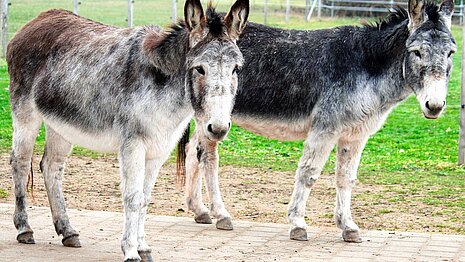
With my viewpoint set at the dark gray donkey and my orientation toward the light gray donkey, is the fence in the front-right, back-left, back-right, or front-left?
back-right

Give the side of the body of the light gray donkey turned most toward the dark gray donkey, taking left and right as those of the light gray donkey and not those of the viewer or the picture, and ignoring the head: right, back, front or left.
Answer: left

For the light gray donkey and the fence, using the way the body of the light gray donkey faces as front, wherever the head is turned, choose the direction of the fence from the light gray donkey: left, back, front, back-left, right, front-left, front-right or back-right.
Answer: back-left

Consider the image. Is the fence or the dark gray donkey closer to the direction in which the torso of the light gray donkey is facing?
the dark gray donkey

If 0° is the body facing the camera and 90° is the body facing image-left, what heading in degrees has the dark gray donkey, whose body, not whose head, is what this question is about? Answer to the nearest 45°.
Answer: approximately 315°

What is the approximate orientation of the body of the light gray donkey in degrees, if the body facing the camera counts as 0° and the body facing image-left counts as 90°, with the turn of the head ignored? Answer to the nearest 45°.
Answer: approximately 315°

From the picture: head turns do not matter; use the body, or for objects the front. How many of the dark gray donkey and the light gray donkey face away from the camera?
0
